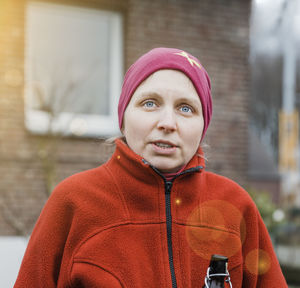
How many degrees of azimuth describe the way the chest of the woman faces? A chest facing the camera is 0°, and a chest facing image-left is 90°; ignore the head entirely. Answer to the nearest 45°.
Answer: approximately 0°
